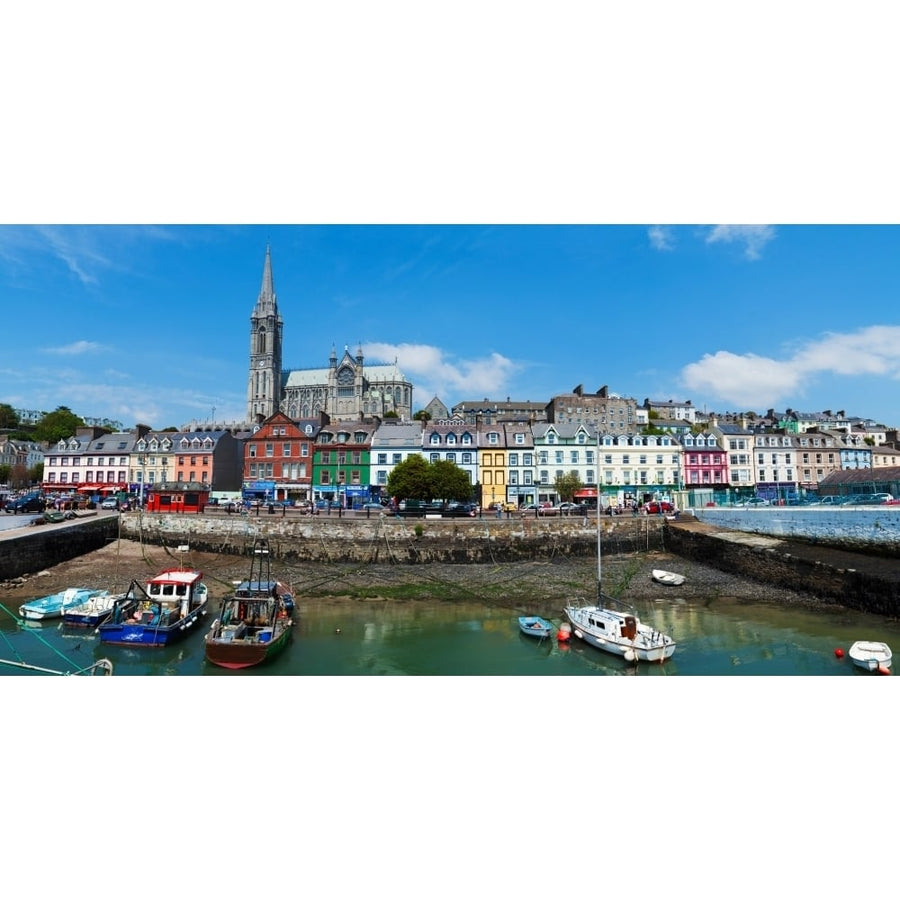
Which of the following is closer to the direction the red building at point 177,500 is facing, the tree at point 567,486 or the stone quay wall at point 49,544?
the stone quay wall

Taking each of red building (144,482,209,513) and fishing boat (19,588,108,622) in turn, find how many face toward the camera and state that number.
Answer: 1

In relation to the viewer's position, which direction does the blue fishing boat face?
facing away from the viewer and to the right of the viewer

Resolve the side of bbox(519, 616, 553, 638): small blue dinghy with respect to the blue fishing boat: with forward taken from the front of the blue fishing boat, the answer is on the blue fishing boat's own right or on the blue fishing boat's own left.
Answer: on the blue fishing boat's own right

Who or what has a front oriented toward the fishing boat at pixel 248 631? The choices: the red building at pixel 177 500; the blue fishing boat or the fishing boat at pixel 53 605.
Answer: the red building

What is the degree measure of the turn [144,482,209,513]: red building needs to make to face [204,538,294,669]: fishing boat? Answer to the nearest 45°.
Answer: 0° — it already faces it

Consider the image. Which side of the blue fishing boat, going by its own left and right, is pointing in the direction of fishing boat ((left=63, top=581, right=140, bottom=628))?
left
